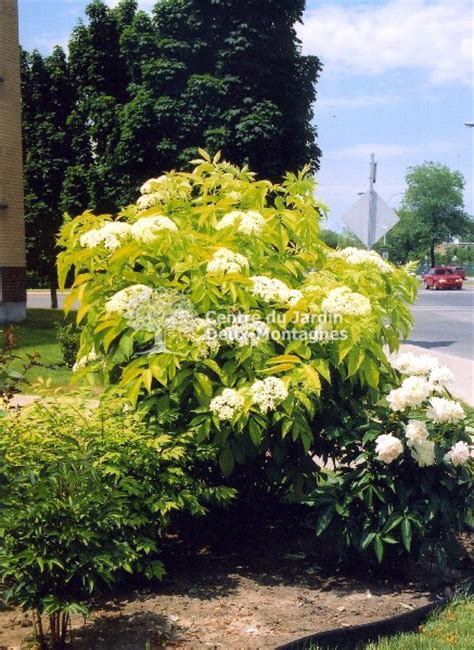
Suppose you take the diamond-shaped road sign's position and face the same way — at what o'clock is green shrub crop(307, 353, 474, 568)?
The green shrub is roughly at 6 o'clock from the diamond-shaped road sign.

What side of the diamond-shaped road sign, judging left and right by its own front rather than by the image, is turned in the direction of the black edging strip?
back

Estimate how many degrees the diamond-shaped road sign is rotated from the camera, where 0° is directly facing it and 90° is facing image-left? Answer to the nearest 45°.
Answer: approximately 180°

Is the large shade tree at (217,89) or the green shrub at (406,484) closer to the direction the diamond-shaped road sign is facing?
the large shade tree

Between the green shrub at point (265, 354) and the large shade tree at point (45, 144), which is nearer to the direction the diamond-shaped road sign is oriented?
the large shade tree

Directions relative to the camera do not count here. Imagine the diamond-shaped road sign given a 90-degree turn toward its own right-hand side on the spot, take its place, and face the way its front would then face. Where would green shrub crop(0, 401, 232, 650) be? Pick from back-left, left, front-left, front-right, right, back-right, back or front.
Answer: right

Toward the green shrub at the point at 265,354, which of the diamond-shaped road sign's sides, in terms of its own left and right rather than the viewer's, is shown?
back
